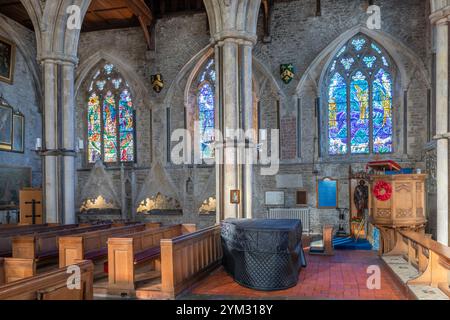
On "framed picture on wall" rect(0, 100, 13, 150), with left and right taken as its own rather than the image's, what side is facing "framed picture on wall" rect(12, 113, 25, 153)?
left

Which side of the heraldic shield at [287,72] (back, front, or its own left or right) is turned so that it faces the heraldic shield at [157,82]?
right

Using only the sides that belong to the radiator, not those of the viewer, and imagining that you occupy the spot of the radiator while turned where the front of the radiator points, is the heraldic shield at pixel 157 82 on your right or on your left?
on your right

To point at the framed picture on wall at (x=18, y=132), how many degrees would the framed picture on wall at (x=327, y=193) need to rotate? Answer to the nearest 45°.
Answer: approximately 90° to its right

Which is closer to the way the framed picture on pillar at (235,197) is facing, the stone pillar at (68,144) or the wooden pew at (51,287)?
the wooden pew

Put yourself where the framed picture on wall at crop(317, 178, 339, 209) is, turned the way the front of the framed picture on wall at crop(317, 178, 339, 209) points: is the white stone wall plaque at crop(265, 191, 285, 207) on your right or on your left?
on your right

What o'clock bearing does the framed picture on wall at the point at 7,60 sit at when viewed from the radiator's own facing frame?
The framed picture on wall is roughly at 3 o'clock from the radiator.

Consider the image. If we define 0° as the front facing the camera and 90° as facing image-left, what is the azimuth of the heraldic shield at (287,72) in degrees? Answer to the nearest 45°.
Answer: approximately 0°

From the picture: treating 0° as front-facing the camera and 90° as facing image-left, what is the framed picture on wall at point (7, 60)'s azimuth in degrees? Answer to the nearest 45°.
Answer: approximately 315°

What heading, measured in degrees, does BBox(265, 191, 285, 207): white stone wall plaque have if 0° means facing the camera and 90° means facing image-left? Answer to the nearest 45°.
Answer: approximately 0°
